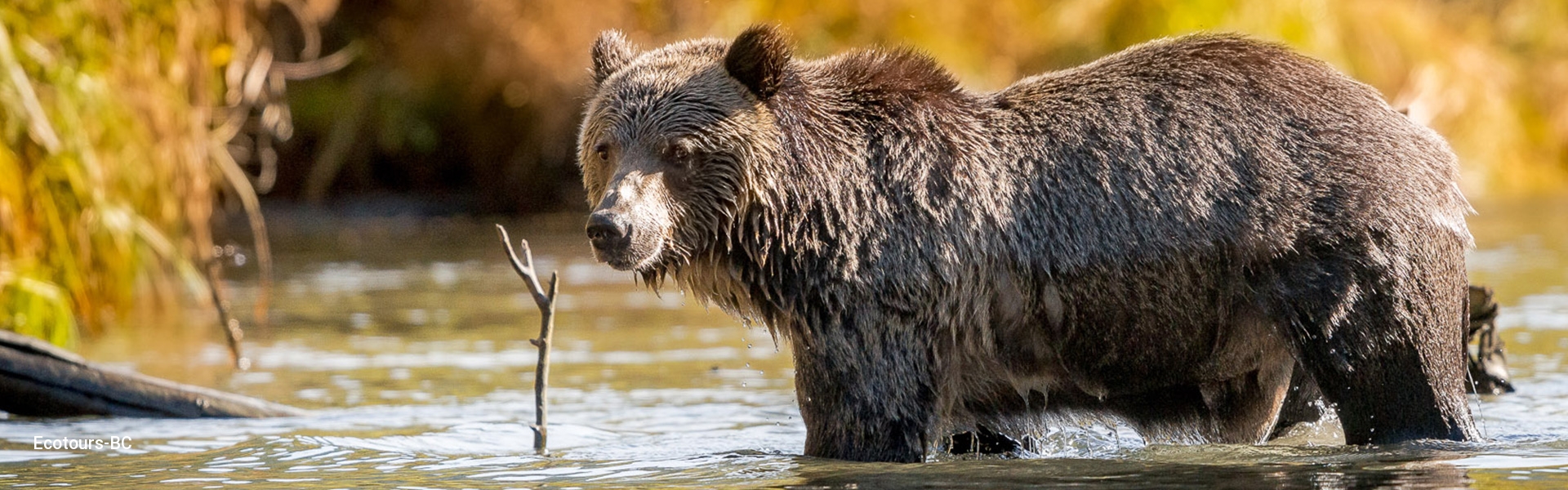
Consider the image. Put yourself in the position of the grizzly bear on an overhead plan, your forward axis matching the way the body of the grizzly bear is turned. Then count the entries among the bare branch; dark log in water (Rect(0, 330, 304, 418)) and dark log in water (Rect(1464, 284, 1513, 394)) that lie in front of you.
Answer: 2

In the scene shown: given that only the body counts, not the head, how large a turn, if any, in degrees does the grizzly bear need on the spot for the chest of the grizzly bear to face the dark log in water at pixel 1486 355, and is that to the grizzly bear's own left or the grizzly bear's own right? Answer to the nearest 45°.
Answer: approximately 135° to the grizzly bear's own right

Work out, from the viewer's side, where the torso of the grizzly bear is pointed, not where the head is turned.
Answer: to the viewer's left

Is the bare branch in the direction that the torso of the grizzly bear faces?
yes

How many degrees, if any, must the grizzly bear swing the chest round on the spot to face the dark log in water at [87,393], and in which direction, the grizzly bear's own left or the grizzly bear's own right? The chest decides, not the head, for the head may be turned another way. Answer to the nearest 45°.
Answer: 0° — it already faces it
